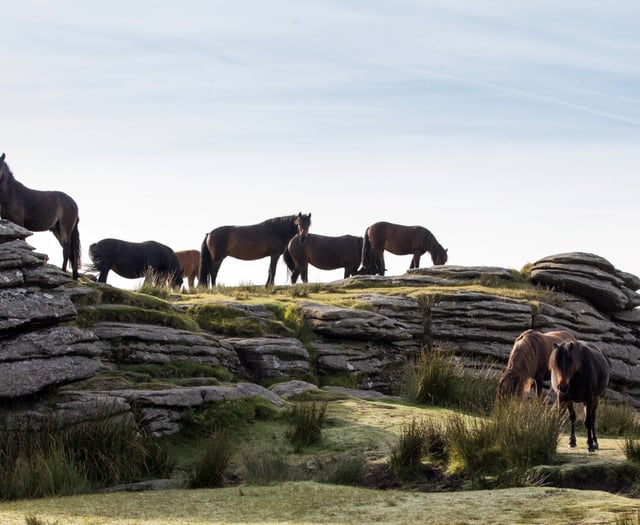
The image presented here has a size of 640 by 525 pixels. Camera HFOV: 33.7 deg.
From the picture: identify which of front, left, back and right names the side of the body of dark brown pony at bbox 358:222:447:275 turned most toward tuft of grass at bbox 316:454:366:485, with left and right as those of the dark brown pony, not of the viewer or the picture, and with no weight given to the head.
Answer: right

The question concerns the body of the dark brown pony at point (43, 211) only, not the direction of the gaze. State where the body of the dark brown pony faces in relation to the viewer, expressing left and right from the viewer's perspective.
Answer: facing to the left of the viewer

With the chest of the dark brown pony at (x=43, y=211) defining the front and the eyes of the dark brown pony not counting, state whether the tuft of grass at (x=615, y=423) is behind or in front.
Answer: behind

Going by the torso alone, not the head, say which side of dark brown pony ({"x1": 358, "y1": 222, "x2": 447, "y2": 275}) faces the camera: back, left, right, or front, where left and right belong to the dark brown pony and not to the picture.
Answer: right

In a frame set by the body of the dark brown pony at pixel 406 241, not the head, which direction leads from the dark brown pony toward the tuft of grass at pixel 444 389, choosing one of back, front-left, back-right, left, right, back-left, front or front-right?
right

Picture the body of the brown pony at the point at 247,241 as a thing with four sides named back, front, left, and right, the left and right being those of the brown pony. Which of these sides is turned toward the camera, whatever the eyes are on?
right

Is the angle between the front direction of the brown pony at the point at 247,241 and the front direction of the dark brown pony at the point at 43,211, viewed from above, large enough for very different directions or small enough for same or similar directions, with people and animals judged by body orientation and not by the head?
very different directions

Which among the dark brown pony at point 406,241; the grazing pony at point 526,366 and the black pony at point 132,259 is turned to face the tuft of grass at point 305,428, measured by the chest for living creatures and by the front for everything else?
the grazing pony

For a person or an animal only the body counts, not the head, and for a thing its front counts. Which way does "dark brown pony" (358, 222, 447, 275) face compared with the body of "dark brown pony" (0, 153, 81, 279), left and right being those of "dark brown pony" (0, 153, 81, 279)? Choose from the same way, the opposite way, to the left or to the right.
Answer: the opposite way
